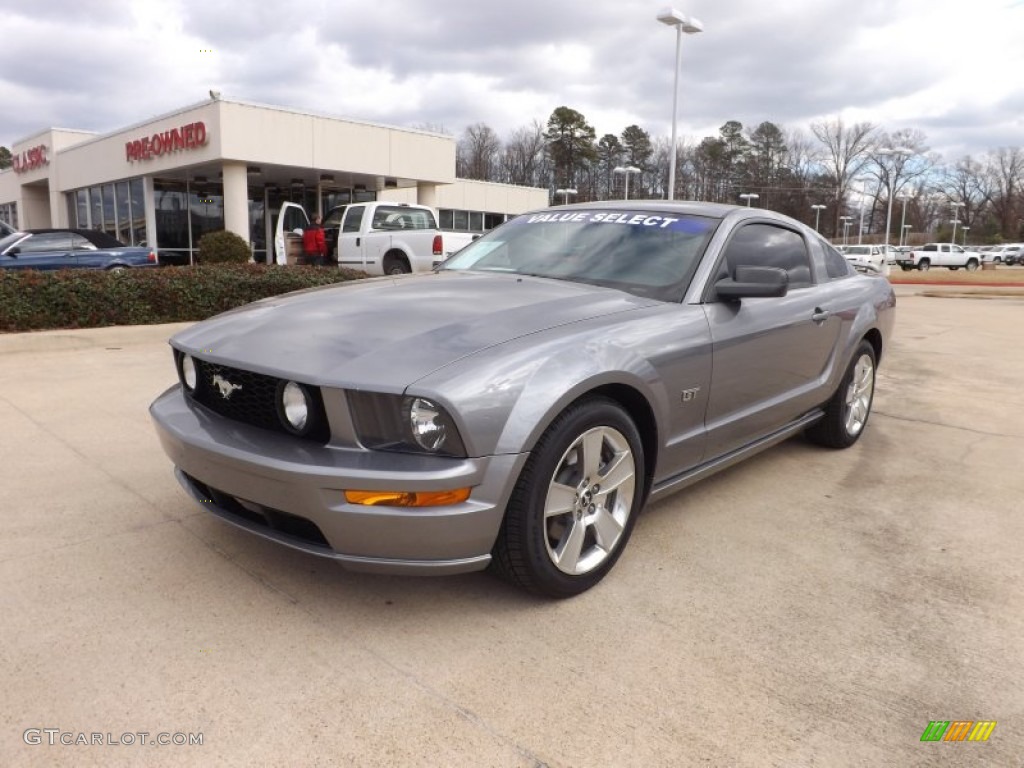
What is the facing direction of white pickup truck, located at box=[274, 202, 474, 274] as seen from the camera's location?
facing away from the viewer and to the left of the viewer

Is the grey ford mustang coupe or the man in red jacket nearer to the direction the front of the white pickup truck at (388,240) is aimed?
the man in red jacket

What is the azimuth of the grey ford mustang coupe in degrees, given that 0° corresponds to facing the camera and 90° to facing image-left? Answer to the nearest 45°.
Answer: approximately 45°

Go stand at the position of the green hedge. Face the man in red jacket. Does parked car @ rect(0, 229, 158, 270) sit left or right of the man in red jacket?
left

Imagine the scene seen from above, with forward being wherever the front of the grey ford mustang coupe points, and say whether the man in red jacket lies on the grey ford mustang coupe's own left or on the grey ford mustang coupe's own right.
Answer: on the grey ford mustang coupe's own right

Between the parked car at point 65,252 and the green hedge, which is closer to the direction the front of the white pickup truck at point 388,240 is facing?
the parked car

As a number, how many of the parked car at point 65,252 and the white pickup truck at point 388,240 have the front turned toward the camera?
0

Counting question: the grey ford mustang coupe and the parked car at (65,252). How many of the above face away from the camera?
0

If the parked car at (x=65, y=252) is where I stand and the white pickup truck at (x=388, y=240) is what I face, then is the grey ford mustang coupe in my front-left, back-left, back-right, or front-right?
front-right
